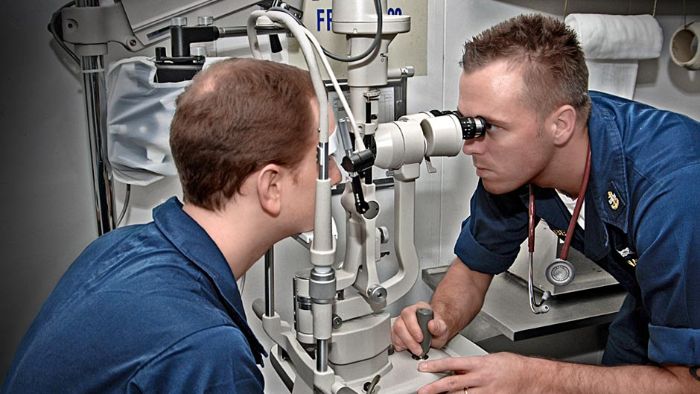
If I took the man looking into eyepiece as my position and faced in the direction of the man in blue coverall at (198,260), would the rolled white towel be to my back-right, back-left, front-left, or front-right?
back-right

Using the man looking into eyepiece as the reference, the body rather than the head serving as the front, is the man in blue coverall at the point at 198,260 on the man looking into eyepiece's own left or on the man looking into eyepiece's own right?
on the man looking into eyepiece's own left

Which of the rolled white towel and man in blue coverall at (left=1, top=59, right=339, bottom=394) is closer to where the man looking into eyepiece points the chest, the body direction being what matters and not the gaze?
the man in blue coverall

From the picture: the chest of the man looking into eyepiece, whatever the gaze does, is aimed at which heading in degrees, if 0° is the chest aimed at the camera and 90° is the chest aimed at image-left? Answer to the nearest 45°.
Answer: approximately 90°

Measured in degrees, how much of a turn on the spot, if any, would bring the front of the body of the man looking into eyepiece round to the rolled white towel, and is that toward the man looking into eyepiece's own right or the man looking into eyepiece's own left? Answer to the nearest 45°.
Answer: approximately 90° to the man looking into eyepiece's own right
